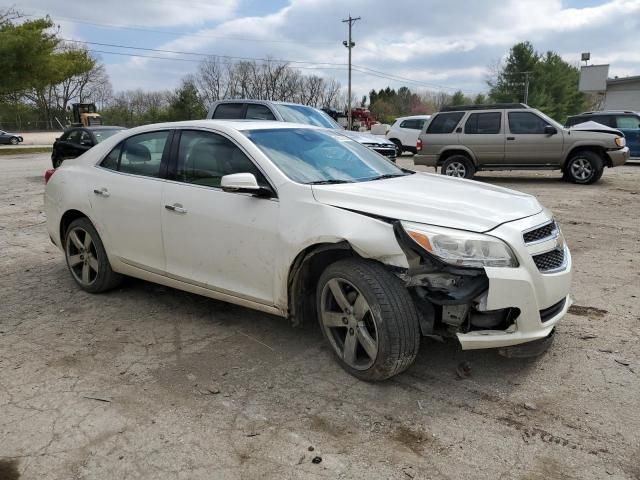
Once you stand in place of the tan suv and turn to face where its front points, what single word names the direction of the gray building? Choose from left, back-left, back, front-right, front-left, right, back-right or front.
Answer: left

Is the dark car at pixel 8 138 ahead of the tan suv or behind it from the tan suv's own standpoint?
behind

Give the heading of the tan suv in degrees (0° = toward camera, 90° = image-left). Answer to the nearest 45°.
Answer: approximately 270°

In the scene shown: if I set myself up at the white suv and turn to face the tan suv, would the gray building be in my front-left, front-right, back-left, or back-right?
back-left
